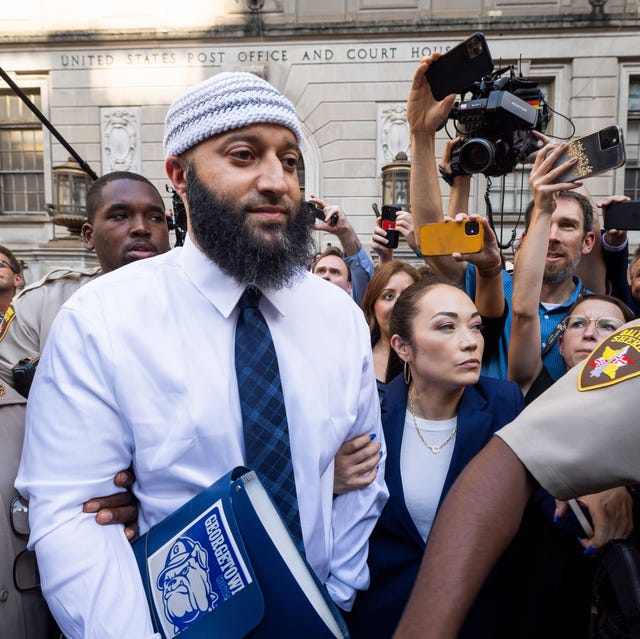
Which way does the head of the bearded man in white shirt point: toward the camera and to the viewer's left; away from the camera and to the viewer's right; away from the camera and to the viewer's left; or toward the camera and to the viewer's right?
toward the camera and to the viewer's right

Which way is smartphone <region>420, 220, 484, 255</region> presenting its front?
away from the camera

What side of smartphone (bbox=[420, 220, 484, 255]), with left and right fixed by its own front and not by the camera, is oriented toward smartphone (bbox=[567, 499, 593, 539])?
back

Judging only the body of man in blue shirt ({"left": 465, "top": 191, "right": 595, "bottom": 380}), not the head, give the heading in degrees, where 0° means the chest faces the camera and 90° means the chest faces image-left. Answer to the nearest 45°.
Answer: approximately 45°

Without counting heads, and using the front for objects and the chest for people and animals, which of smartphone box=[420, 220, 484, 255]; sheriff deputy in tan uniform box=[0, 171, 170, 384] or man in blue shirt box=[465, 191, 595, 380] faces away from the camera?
the smartphone

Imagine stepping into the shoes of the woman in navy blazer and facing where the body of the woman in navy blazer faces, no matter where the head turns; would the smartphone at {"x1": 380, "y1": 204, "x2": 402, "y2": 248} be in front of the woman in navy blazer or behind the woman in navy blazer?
behind

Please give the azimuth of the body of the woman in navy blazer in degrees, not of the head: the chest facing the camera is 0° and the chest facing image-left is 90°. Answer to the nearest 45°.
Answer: approximately 0°

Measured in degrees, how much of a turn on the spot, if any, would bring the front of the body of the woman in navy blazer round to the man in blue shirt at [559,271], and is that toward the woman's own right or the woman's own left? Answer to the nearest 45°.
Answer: approximately 135° to the woman's own left

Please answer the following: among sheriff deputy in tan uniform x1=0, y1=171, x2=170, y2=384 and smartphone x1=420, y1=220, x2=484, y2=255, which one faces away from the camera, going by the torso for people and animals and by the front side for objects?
the smartphone

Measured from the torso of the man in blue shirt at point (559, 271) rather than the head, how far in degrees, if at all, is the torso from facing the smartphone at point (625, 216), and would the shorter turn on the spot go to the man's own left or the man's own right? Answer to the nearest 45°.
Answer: approximately 45° to the man's own left

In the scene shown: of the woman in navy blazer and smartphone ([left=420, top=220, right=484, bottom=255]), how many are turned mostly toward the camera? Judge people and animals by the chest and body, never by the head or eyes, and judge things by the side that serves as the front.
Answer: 1

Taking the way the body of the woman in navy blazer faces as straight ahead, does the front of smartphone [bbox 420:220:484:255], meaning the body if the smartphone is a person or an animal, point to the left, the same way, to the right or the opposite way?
the opposite way

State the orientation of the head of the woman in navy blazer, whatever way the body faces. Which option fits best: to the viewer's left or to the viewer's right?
to the viewer's right
